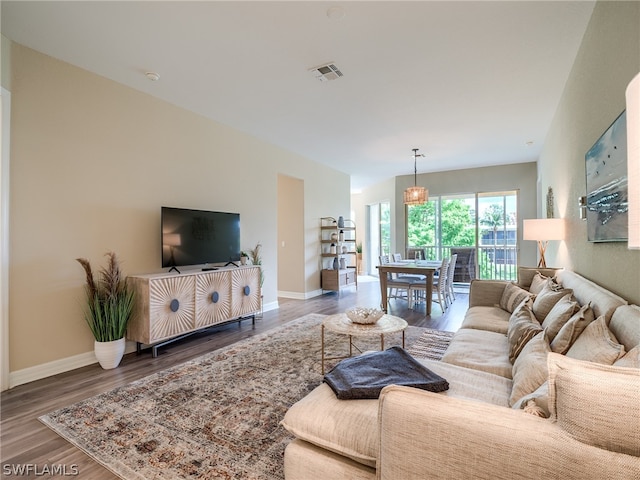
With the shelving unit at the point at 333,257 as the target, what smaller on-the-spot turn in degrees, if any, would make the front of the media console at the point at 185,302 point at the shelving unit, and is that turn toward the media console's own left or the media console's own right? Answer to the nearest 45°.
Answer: approximately 90° to the media console's own left

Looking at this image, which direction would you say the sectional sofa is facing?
to the viewer's left

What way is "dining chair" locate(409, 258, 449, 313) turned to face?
to the viewer's left

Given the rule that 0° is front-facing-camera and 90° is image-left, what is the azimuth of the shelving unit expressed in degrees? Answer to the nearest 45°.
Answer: approximately 315°

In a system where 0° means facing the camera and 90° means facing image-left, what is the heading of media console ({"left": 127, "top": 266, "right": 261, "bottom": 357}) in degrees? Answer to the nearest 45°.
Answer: approximately 315°

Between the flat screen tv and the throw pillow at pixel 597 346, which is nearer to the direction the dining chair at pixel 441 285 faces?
the flat screen tv

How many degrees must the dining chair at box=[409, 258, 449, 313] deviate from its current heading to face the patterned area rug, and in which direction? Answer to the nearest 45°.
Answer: approximately 45° to its left

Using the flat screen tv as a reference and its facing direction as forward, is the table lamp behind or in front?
in front

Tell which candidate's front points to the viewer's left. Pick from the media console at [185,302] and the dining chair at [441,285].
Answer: the dining chair

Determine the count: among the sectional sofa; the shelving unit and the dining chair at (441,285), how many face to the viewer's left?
2

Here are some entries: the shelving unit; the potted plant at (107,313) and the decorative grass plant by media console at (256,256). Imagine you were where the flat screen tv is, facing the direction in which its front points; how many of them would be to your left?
2
